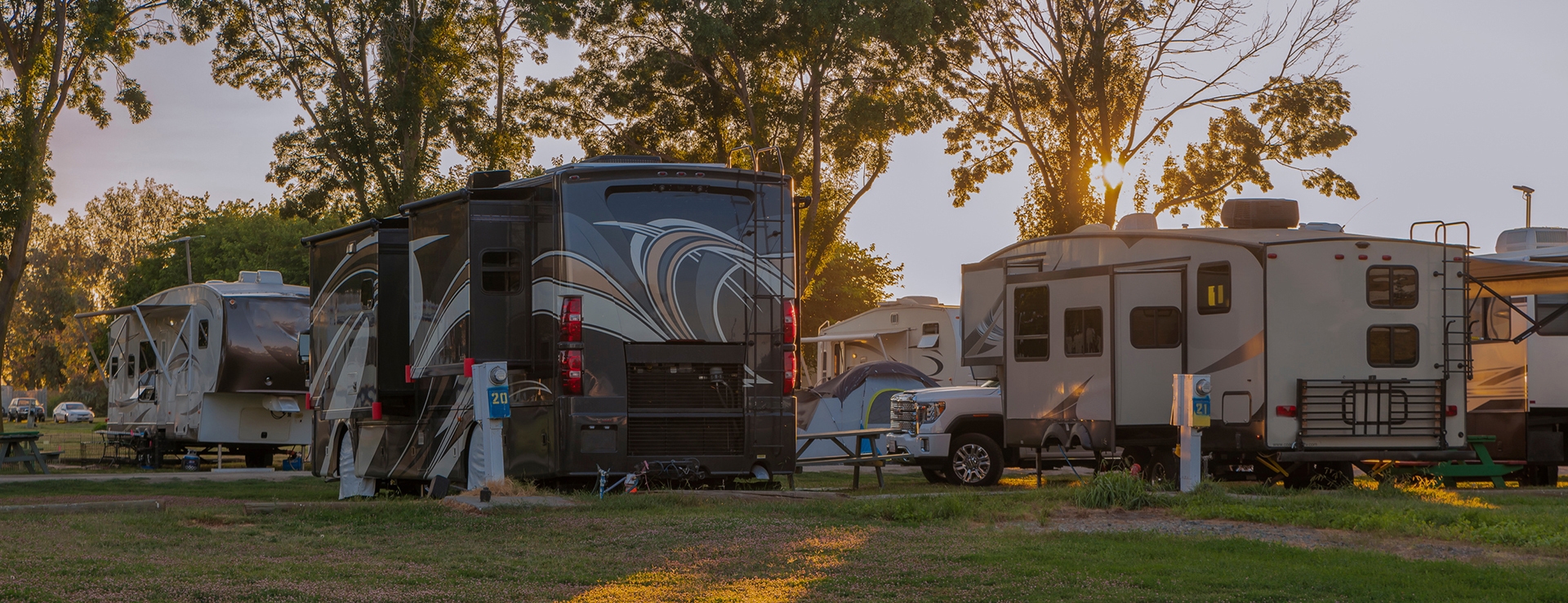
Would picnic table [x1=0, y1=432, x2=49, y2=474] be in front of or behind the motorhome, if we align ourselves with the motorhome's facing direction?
in front

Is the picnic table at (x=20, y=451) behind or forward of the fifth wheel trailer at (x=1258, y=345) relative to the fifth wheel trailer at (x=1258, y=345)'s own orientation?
forward

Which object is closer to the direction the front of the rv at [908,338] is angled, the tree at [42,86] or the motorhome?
the motorhome

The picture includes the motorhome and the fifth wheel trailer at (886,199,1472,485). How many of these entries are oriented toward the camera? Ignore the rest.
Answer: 0

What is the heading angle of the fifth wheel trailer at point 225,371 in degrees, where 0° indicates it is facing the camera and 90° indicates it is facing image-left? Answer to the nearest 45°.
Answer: approximately 315°

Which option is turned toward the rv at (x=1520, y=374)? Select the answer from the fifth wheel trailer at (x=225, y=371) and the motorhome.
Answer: the fifth wheel trailer

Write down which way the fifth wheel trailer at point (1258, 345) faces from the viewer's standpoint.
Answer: facing away from the viewer and to the left of the viewer

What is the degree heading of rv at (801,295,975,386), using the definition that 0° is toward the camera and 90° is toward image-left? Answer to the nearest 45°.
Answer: approximately 315°

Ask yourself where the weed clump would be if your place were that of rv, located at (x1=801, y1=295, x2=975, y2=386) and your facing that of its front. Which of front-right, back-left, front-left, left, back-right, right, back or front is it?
front-right

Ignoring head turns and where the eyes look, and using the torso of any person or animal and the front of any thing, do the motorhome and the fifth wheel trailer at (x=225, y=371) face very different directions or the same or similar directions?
very different directions
